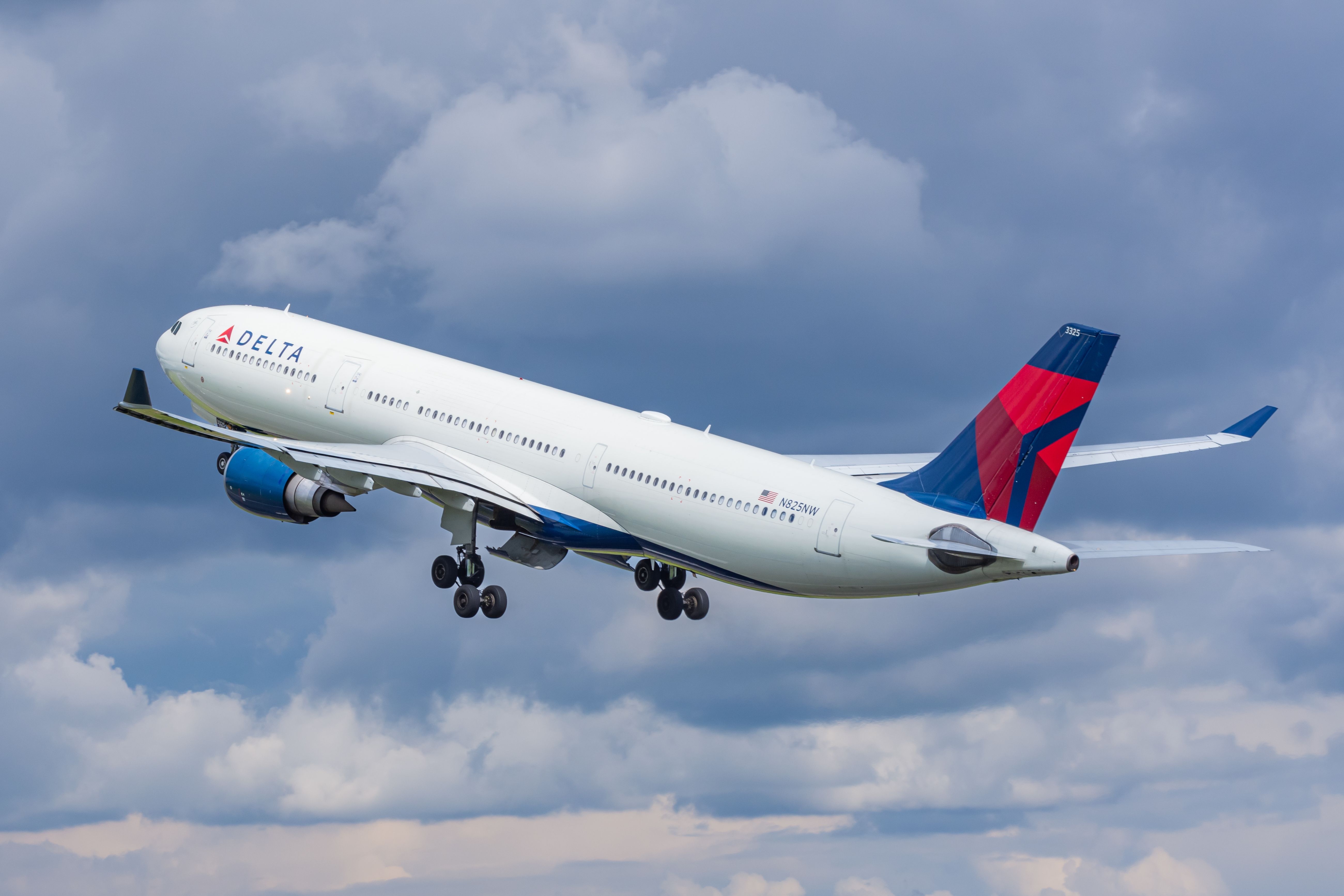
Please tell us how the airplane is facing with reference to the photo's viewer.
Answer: facing away from the viewer and to the left of the viewer
